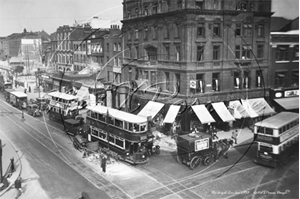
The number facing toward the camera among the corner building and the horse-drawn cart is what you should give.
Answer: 1

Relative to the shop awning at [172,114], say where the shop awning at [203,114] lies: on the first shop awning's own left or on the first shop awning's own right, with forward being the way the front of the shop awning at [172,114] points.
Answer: on the first shop awning's own left

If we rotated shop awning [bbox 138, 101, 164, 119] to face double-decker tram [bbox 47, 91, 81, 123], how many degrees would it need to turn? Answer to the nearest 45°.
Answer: approximately 90° to its right

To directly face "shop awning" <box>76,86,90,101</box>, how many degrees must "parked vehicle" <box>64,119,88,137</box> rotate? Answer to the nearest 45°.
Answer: approximately 135° to its left

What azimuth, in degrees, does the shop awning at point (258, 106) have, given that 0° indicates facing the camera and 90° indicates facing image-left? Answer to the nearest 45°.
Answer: approximately 315°

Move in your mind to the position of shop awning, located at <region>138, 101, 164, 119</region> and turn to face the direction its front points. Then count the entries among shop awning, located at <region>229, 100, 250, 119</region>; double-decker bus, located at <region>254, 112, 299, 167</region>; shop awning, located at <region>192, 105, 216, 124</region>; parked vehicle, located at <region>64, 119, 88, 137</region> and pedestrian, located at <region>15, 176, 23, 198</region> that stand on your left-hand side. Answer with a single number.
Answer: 3

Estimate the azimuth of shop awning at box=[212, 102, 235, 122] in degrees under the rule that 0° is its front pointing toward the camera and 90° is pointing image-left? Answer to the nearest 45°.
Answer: approximately 315°
